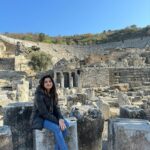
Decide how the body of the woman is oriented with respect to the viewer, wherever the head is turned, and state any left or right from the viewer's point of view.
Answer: facing the viewer and to the right of the viewer
